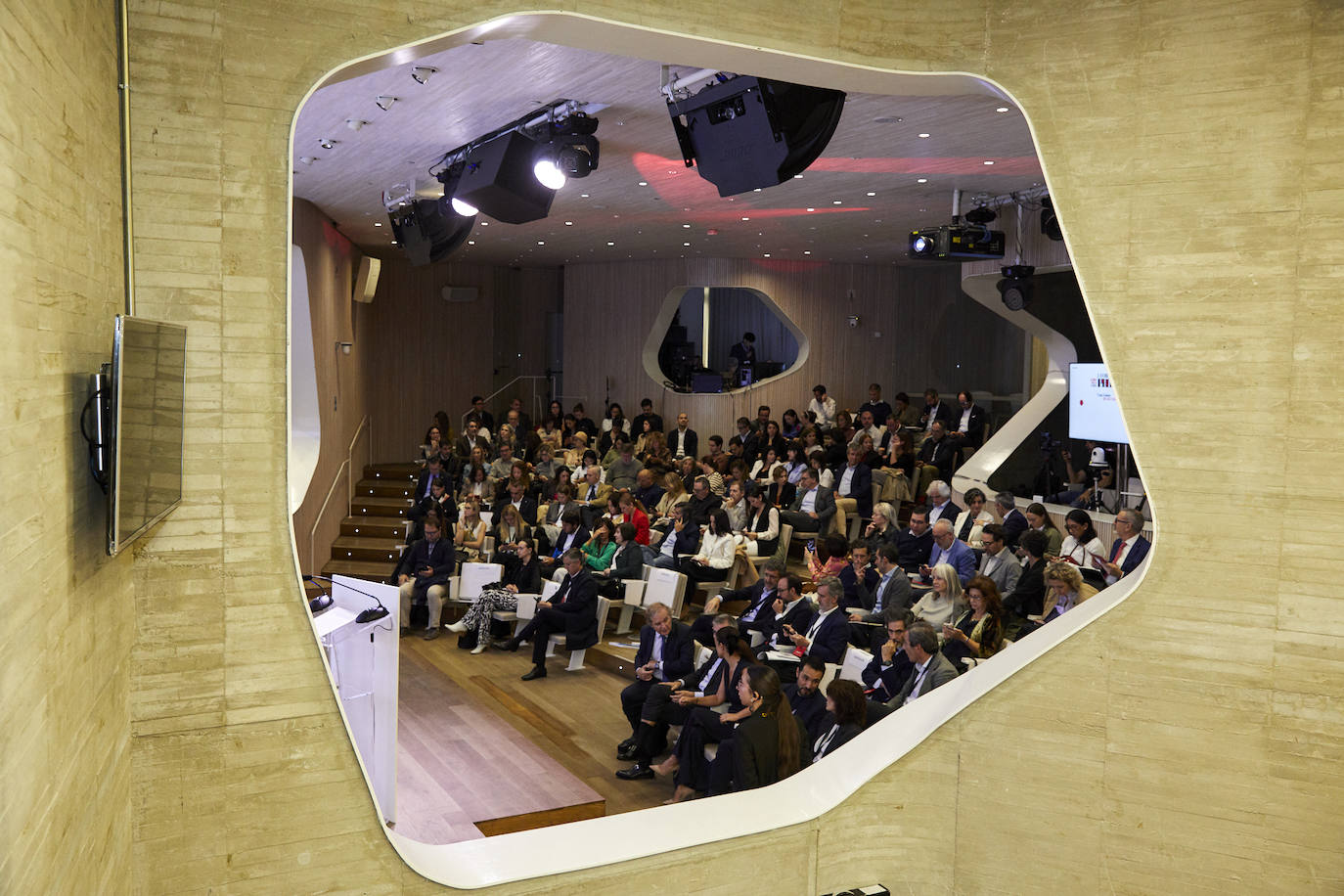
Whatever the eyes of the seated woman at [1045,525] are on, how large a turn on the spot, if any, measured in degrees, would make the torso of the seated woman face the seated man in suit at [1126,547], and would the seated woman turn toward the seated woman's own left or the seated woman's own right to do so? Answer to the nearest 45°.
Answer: approximately 135° to the seated woman's own left

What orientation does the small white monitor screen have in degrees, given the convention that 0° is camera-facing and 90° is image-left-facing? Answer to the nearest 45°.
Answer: approximately 0°

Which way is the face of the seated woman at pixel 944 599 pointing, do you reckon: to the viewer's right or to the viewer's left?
to the viewer's left

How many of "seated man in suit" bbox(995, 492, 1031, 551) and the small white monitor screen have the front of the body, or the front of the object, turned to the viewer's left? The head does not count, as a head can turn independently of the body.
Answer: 1

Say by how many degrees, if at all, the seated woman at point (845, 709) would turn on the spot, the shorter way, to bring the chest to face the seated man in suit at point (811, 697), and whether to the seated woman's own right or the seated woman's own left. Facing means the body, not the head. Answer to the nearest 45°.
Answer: approximately 90° to the seated woman's own right

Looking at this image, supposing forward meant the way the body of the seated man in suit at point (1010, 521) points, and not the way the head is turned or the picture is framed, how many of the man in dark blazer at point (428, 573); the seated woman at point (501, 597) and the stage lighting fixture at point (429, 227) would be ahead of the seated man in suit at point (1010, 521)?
3
